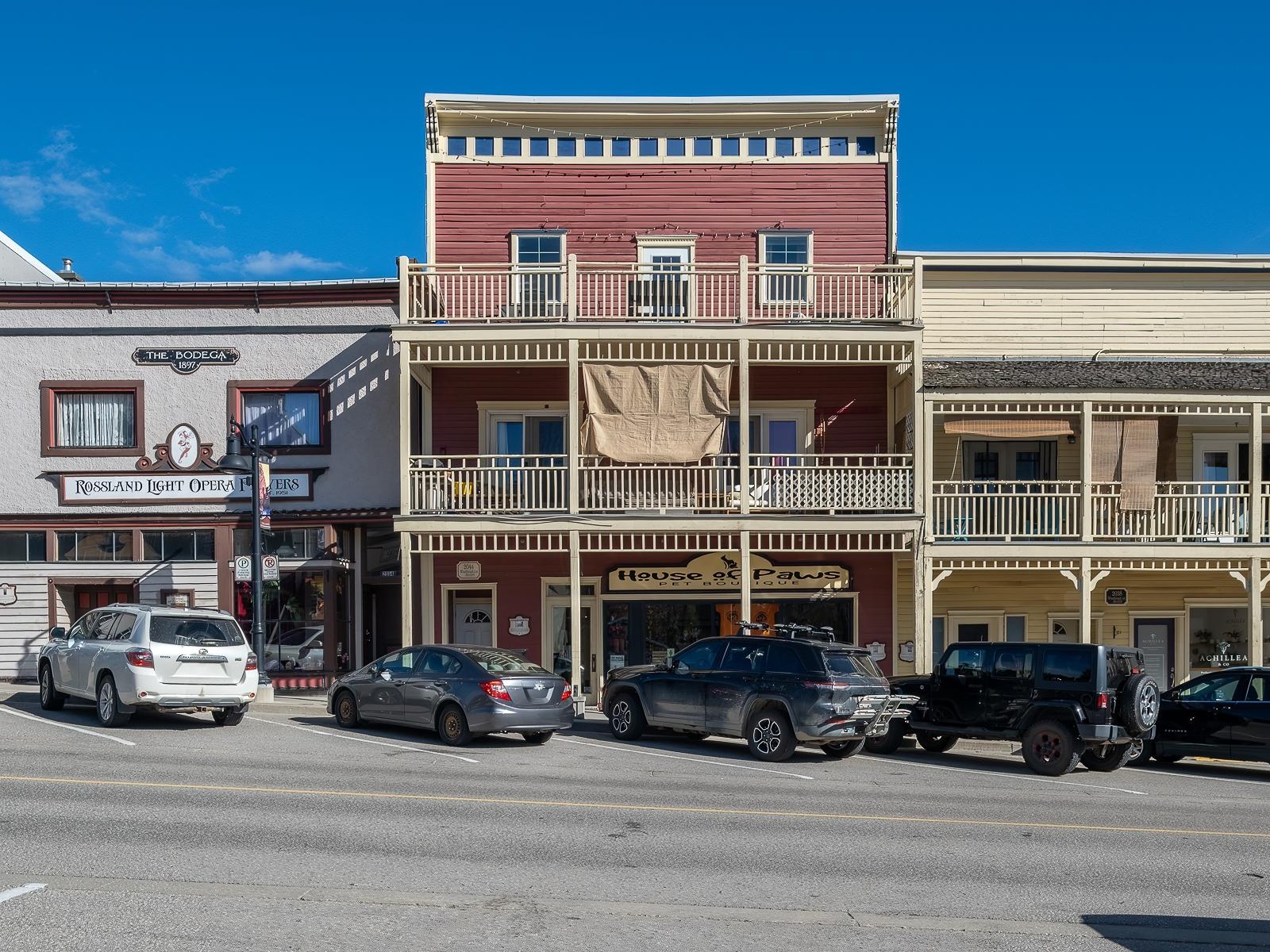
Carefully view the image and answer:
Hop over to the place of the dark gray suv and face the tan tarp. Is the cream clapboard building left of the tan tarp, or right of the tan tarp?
right

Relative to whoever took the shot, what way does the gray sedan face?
facing away from the viewer and to the left of the viewer

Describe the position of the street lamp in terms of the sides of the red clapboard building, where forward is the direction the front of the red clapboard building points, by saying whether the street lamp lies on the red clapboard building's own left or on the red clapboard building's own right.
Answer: on the red clapboard building's own right

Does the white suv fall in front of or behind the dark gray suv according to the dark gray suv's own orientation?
in front

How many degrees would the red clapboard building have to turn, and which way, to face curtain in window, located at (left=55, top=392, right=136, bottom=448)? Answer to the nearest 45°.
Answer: approximately 90° to its right

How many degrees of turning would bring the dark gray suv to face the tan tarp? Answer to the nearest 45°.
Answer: approximately 45° to its right

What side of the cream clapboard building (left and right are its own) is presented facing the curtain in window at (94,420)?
right

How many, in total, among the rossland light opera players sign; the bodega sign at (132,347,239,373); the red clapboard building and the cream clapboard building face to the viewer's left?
0

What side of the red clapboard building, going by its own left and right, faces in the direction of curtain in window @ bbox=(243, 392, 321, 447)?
right

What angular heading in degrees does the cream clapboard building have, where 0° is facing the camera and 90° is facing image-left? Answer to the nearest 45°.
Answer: approximately 0°

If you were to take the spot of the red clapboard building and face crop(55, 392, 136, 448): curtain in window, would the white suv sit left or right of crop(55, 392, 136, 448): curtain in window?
left

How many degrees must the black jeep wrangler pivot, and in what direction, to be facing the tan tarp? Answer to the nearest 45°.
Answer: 0° — it already faces it

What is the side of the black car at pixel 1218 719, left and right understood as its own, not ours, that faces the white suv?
front

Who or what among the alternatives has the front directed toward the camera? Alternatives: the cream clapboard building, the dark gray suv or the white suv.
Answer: the cream clapboard building

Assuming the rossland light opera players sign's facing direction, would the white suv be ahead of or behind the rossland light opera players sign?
ahead
